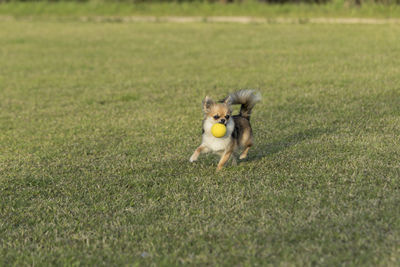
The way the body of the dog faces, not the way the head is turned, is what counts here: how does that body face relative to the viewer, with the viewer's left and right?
facing the viewer and to the left of the viewer
